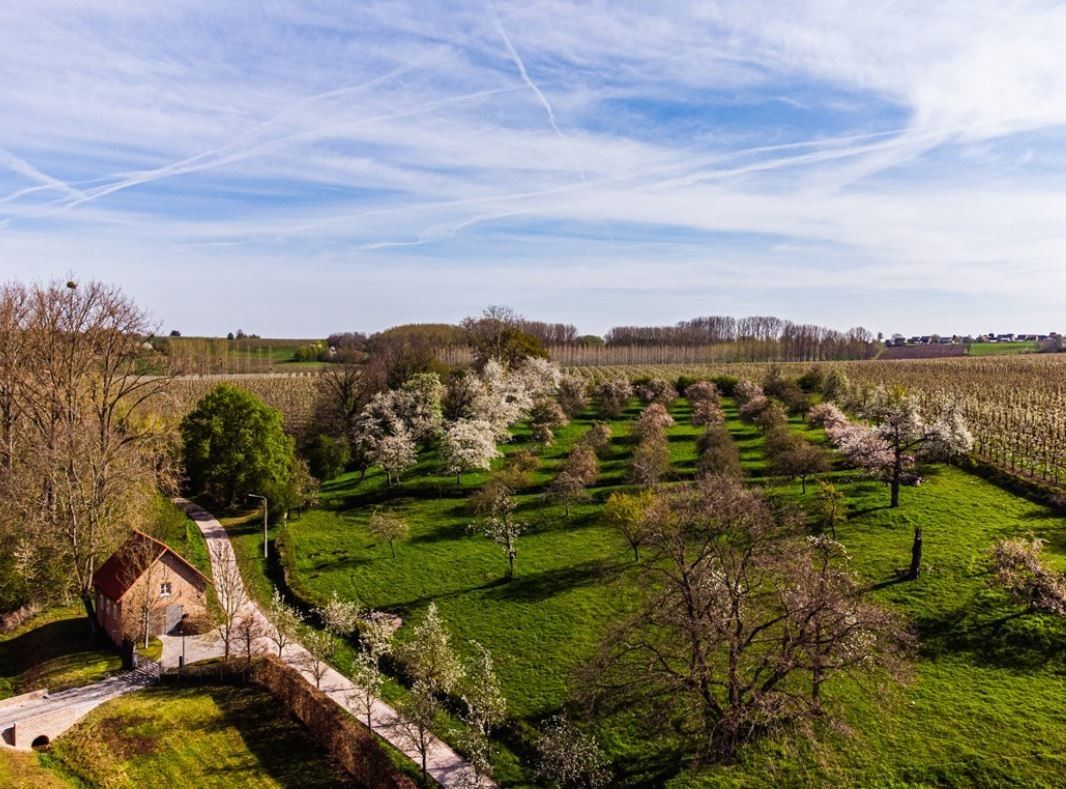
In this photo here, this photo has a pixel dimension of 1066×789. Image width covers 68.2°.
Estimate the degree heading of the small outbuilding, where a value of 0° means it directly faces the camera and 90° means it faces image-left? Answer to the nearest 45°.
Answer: approximately 315°

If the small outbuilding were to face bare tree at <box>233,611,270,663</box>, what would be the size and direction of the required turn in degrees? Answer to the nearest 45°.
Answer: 0° — it already faces it

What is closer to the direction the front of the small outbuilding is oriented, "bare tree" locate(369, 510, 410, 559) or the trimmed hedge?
the trimmed hedge

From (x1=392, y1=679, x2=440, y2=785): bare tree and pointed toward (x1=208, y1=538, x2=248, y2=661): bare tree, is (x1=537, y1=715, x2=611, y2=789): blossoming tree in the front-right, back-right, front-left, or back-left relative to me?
back-right

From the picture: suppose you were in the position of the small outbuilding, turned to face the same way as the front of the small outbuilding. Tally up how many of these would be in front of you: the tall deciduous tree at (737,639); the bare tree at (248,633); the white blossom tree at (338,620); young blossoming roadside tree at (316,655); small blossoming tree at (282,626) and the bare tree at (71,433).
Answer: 5

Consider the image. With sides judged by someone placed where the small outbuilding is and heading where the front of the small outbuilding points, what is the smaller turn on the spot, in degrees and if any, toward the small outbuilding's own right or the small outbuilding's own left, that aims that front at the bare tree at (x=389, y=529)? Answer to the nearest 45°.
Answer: approximately 45° to the small outbuilding's own left

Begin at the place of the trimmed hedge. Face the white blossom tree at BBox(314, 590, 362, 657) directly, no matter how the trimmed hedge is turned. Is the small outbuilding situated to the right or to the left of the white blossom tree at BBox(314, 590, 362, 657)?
left

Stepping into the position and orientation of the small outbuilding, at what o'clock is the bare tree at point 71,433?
The bare tree is roughly at 7 o'clock from the small outbuilding.

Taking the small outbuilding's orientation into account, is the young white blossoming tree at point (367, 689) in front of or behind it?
in front

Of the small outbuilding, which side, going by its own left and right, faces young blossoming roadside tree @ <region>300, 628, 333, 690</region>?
front

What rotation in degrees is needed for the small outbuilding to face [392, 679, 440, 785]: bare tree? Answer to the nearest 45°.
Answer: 0° — it already faces it

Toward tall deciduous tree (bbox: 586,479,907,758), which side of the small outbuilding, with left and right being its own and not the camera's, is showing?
front

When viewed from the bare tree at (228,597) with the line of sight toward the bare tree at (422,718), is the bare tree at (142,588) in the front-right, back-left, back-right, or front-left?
back-right

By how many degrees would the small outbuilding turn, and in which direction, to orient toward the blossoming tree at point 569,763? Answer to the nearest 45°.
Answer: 0° — it already faces it

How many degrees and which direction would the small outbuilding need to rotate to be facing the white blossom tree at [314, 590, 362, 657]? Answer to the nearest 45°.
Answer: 0° — it already faces it

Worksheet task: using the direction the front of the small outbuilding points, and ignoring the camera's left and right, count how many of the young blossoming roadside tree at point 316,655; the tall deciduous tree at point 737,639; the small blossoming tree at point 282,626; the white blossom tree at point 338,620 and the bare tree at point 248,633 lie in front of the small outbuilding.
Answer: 5
